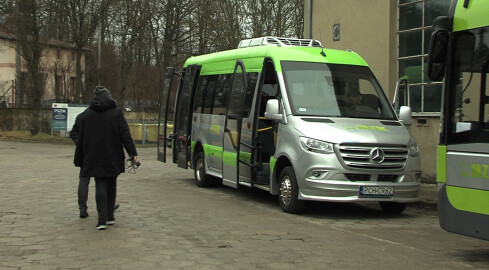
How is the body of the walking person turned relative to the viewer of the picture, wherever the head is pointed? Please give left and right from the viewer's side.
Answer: facing away from the viewer

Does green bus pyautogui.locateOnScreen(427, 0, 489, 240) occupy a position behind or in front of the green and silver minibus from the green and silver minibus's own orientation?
in front

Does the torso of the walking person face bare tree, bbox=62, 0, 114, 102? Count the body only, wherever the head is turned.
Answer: yes

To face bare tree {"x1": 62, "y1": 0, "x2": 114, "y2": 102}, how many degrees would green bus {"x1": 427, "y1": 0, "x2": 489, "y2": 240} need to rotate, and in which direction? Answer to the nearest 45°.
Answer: approximately 135° to its right

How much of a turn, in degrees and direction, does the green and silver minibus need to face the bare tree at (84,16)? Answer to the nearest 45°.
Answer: approximately 180°

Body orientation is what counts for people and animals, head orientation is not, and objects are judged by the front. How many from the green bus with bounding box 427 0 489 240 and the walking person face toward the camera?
1

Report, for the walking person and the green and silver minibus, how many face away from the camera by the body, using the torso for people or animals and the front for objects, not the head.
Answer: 1

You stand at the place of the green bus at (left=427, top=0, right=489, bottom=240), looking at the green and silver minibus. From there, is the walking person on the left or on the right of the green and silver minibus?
left

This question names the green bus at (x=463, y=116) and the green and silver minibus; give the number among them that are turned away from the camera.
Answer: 0

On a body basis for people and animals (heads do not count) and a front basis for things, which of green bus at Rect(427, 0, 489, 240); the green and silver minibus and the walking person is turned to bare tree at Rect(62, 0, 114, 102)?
the walking person

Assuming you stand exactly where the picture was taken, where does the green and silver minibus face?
facing the viewer and to the right of the viewer

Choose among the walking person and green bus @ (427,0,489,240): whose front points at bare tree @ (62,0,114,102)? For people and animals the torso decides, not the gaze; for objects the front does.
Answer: the walking person

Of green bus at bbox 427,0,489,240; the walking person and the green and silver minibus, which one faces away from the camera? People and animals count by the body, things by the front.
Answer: the walking person

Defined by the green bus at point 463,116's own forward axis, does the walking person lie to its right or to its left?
on its right

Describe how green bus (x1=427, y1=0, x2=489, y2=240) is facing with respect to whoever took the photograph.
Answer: facing the viewer
